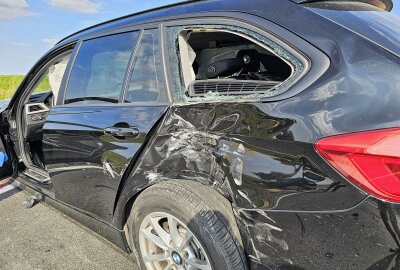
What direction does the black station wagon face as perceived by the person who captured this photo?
facing away from the viewer and to the left of the viewer
